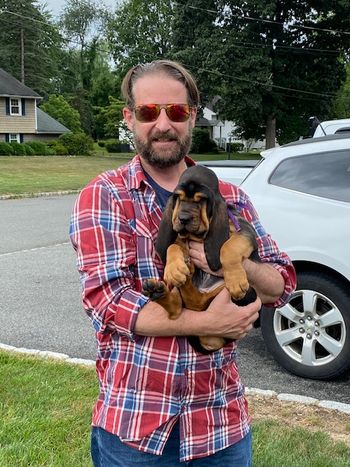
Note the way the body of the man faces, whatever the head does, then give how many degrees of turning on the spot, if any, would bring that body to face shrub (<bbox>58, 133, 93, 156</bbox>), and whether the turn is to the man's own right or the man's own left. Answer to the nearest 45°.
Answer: approximately 180°

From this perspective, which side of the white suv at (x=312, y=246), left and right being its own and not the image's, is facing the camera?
right

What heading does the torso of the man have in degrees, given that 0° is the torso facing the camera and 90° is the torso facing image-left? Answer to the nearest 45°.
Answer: approximately 0°

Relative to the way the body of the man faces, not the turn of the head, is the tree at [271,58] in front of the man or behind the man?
behind

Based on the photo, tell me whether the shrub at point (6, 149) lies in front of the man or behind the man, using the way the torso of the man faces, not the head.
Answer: behind

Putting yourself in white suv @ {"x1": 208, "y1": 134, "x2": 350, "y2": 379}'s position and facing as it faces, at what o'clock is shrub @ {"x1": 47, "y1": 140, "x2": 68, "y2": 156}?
The shrub is roughly at 8 o'clock from the white suv.

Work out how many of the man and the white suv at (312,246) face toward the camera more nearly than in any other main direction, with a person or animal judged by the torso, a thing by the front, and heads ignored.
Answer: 1

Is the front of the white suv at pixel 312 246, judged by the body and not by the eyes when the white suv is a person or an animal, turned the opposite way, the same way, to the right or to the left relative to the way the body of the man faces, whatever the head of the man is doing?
to the left

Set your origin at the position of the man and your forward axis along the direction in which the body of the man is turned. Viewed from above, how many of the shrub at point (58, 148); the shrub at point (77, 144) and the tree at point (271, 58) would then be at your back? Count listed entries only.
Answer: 3

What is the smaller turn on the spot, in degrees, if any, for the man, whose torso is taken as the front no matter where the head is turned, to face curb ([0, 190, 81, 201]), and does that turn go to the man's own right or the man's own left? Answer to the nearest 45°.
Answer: approximately 180°

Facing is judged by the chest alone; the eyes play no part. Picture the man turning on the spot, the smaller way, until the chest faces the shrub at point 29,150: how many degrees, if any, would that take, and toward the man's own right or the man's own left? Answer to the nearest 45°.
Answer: approximately 180°

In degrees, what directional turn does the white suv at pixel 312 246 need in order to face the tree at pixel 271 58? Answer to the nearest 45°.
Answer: approximately 90° to its left
